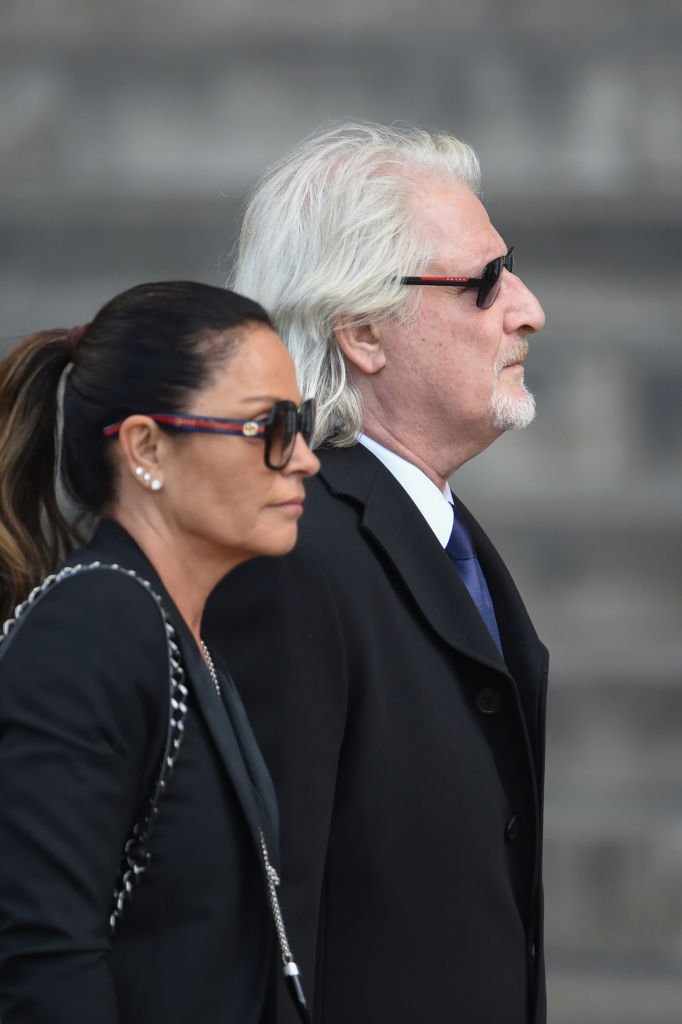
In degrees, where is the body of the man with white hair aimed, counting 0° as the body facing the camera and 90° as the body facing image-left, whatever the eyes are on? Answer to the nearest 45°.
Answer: approximately 270°

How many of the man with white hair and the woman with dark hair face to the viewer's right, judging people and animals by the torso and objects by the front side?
2

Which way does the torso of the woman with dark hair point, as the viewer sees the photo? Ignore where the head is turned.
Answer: to the viewer's right
